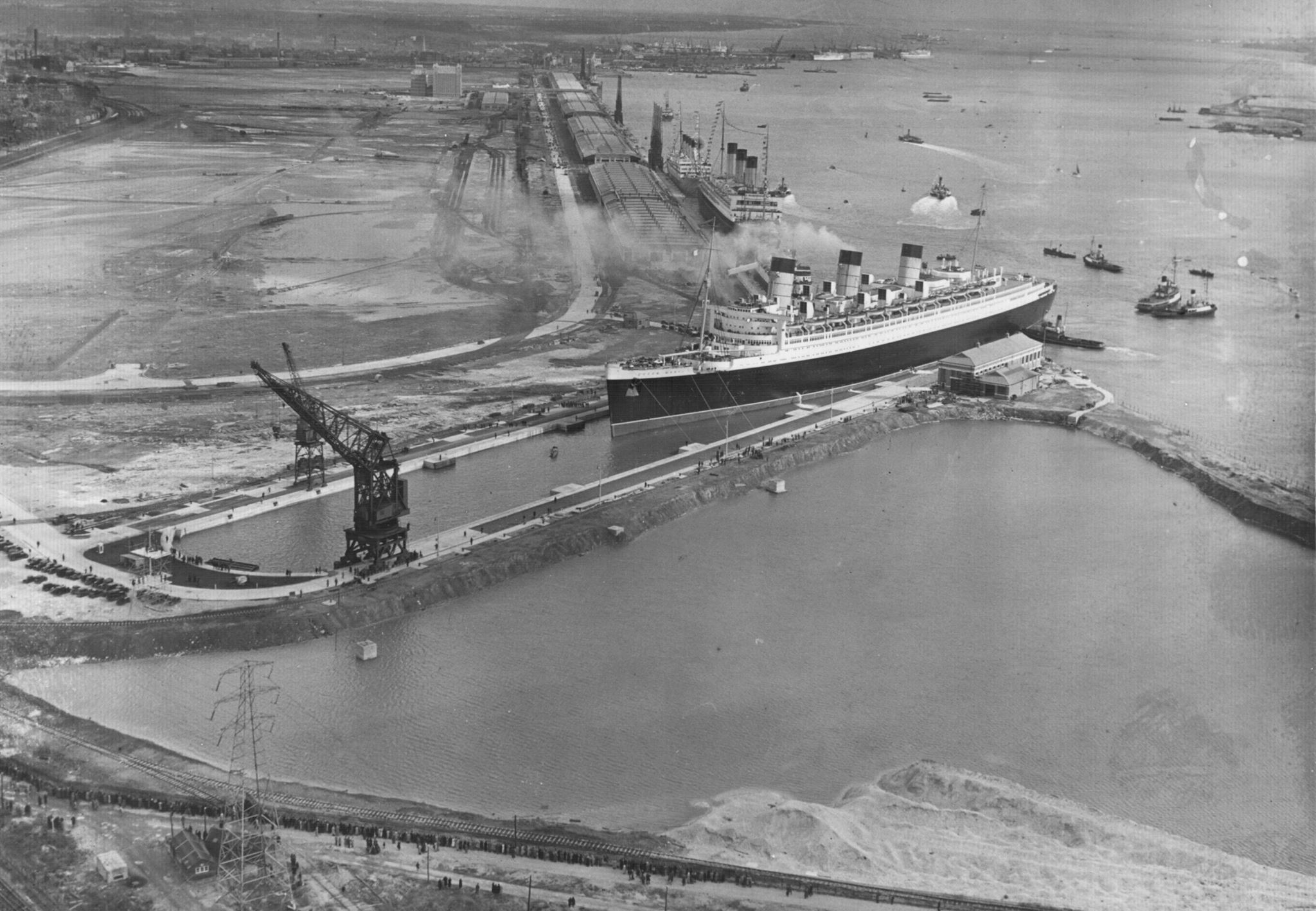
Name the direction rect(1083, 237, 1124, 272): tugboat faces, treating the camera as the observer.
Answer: facing away from the viewer and to the left of the viewer

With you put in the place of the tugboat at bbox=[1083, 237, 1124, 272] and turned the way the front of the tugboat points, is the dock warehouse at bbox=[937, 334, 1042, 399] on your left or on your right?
on your left

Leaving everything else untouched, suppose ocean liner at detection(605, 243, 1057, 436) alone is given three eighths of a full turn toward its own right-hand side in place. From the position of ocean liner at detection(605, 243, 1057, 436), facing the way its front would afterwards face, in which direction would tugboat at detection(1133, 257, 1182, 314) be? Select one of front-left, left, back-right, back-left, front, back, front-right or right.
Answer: front-right

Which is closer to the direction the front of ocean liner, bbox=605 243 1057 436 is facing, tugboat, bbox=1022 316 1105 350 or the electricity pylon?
the electricity pylon

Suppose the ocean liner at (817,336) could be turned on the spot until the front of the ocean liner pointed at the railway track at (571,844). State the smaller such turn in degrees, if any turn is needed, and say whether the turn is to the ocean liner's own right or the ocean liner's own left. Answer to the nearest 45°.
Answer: approximately 45° to the ocean liner's own left

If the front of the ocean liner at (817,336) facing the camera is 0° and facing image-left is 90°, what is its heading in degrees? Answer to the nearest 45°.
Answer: approximately 45°

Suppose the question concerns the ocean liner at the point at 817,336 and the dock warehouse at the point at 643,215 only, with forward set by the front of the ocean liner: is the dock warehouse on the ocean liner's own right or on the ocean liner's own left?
on the ocean liner's own right

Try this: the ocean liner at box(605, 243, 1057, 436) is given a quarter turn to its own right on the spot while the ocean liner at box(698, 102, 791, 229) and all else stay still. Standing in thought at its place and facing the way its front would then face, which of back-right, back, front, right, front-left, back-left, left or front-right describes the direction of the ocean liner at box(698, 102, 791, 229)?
front-right
